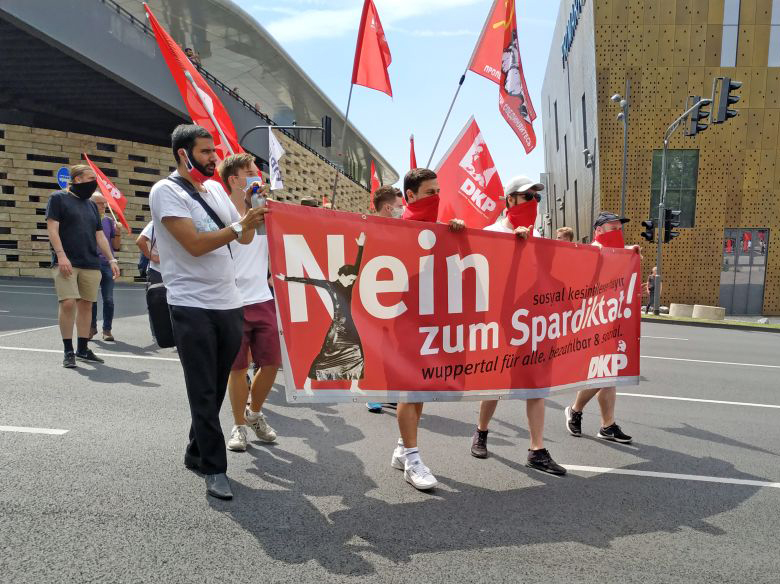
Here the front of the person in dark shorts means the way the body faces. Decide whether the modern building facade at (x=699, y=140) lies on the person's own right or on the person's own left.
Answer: on the person's own left

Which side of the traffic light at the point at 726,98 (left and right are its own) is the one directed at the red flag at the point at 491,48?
right

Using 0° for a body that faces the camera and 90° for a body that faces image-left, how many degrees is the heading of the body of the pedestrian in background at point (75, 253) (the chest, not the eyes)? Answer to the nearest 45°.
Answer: approximately 315°

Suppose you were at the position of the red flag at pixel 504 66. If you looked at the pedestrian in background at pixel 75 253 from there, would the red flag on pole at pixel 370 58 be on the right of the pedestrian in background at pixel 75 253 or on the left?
right
